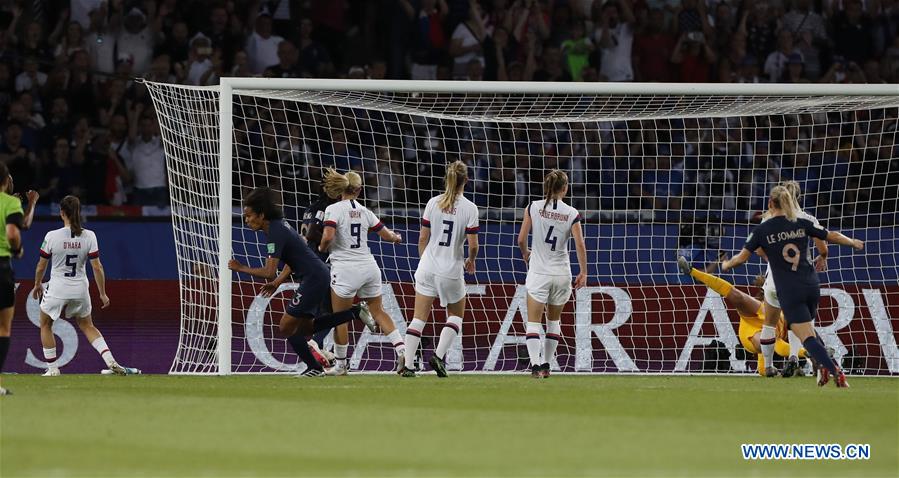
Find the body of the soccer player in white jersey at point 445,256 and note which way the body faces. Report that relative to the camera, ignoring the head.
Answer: away from the camera

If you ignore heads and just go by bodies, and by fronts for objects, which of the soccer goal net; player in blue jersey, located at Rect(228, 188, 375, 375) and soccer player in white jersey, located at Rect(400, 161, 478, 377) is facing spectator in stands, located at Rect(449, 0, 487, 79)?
the soccer player in white jersey

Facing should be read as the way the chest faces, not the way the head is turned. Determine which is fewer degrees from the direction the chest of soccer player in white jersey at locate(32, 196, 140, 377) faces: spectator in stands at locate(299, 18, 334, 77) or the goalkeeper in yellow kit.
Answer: the spectator in stands

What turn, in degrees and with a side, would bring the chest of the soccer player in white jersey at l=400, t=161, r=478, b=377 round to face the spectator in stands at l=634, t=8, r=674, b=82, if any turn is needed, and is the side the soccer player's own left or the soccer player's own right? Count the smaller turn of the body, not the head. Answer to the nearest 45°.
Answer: approximately 45° to the soccer player's own right

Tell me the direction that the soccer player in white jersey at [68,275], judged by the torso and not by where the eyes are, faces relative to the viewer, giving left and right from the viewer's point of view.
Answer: facing away from the viewer

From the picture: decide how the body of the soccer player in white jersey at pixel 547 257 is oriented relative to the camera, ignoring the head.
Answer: away from the camera

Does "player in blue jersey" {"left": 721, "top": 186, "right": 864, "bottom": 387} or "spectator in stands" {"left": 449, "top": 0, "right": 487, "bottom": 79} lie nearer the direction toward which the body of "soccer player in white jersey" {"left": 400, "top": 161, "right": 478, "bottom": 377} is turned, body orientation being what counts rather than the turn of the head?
the spectator in stands

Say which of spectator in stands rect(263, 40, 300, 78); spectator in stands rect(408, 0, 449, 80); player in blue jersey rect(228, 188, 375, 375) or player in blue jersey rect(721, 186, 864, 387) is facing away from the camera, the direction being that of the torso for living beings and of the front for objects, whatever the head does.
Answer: player in blue jersey rect(721, 186, 864, 387)

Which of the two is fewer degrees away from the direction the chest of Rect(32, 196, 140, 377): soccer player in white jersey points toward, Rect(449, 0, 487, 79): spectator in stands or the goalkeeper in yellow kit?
the spectator in stands

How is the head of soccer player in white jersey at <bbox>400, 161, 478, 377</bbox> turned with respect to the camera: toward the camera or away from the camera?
away from the camera

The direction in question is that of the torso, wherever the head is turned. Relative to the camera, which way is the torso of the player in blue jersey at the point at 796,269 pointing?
away from the camera
